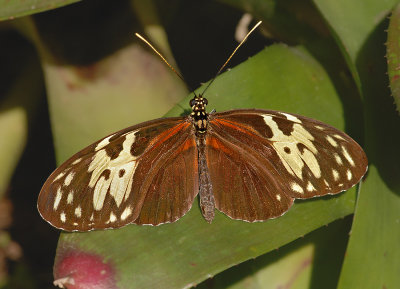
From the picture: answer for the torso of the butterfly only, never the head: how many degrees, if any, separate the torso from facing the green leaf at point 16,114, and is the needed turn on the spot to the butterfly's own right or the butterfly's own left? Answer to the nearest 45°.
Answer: approximately 45° to the butterfly's own left

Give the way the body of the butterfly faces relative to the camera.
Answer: away from the camera
